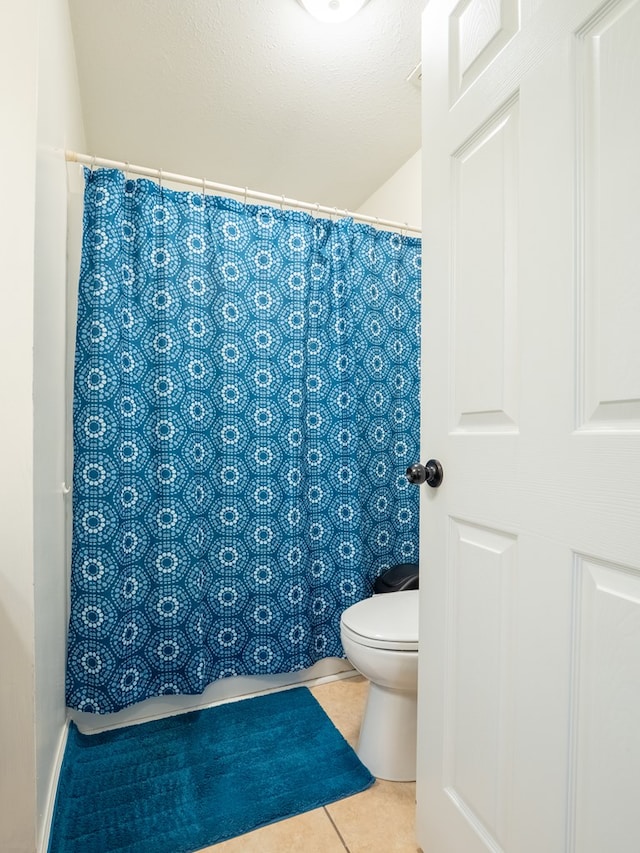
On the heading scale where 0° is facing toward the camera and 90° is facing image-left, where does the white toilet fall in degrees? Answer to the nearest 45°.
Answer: approximately 45°
